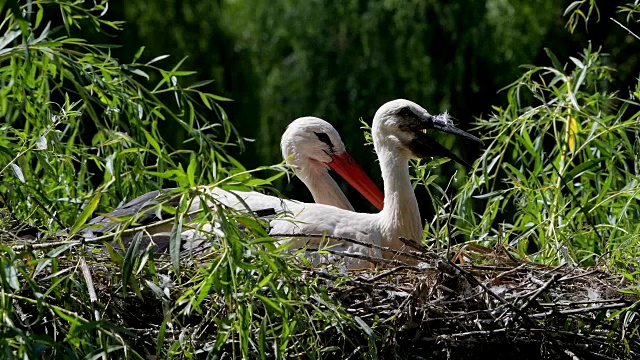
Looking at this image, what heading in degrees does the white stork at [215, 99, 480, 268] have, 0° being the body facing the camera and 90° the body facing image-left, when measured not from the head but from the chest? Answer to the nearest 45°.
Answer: approximately 270°
